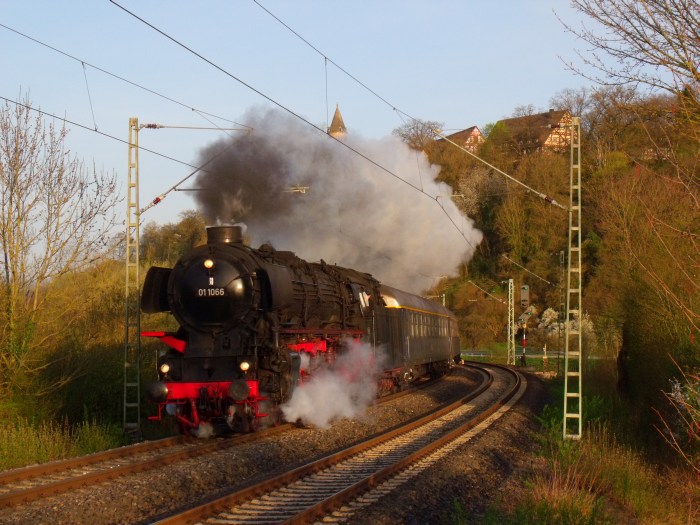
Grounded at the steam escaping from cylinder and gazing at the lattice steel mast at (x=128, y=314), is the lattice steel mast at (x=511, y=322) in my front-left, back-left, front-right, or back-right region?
back-right

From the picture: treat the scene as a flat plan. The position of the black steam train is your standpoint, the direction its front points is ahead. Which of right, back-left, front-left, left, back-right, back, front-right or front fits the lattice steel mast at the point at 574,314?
back-left

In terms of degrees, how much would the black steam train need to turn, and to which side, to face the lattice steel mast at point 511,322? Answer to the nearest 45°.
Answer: approximately 180°

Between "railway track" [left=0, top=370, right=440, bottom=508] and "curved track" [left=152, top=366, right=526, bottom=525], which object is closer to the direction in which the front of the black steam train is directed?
the railway track

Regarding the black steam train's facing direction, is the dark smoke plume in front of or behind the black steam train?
behind

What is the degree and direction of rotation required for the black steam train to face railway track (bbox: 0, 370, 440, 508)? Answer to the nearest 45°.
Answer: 0° — it already faces it

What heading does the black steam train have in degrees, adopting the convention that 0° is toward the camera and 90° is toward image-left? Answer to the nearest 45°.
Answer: approximately 45°

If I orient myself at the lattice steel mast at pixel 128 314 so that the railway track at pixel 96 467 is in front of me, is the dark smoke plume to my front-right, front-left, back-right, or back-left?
back-left
